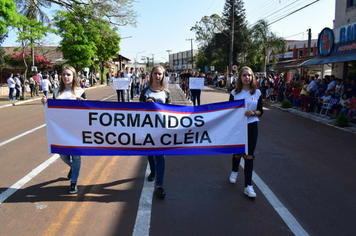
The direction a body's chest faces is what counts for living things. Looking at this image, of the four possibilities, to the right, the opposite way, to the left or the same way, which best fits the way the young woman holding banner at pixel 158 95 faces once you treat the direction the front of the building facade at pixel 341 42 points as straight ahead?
to the left

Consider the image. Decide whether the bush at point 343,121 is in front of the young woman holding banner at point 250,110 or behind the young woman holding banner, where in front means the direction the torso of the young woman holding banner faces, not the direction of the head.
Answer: behind

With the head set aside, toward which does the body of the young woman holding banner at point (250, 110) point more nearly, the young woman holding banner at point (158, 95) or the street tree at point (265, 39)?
the young woman holding banner

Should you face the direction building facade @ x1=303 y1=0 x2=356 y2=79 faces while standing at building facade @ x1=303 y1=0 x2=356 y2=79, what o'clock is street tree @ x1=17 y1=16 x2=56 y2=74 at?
The street tree is roughly at 1 o'clock from the building facade.

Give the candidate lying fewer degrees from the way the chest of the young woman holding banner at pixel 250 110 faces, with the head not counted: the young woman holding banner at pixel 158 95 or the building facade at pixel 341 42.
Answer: the young woman holding banner

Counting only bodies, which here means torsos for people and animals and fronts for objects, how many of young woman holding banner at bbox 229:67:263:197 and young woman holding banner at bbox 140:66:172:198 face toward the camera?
2

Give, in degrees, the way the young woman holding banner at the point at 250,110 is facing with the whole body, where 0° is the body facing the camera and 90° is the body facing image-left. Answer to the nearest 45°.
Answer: approximately 0°

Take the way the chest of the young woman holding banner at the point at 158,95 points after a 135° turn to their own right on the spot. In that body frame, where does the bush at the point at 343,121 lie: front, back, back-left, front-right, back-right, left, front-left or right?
right

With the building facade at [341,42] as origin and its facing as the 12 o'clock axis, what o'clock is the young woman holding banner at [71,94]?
The young woman holding banner is roughly at 11 o'clock from the building facade.

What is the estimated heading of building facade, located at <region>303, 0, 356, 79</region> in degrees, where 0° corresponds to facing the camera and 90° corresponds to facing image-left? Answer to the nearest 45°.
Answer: approximately 45°

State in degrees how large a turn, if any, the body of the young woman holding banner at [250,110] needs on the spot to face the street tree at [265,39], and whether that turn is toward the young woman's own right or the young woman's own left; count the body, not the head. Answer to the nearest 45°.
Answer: approximately 180°

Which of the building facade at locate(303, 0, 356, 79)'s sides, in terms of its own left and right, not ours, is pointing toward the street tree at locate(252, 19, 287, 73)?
right
